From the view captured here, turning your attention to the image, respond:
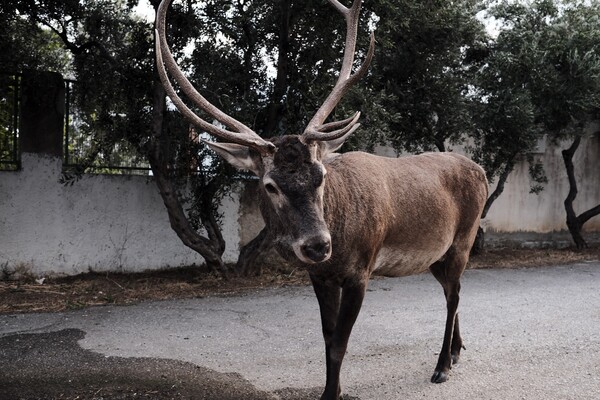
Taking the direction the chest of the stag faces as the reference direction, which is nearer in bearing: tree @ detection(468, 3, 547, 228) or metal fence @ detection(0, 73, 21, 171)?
the metal fence

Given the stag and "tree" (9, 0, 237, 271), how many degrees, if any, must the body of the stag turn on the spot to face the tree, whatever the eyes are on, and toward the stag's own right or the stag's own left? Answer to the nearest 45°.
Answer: approximately 90° to the stag's own right

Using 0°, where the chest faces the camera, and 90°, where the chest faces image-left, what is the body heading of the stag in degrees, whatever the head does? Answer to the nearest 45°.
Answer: approximately 45°

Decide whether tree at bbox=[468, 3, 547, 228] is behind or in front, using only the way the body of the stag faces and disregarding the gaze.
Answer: behind

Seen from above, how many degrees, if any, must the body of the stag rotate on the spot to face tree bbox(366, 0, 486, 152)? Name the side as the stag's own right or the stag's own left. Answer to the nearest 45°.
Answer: approximately 135° to the stag's own right

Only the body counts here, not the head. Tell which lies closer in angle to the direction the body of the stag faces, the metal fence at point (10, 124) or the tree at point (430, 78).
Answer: the metal fence

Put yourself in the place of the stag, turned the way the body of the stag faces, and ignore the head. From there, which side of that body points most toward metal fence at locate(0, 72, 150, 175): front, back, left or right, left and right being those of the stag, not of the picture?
right

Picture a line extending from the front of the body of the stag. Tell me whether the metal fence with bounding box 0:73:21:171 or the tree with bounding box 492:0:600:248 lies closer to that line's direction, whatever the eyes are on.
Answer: the metal fence

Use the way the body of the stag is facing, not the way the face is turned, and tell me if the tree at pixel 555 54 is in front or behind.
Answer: behind

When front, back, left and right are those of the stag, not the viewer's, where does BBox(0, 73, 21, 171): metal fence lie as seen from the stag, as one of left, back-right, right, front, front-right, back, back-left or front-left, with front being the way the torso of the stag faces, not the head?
right
